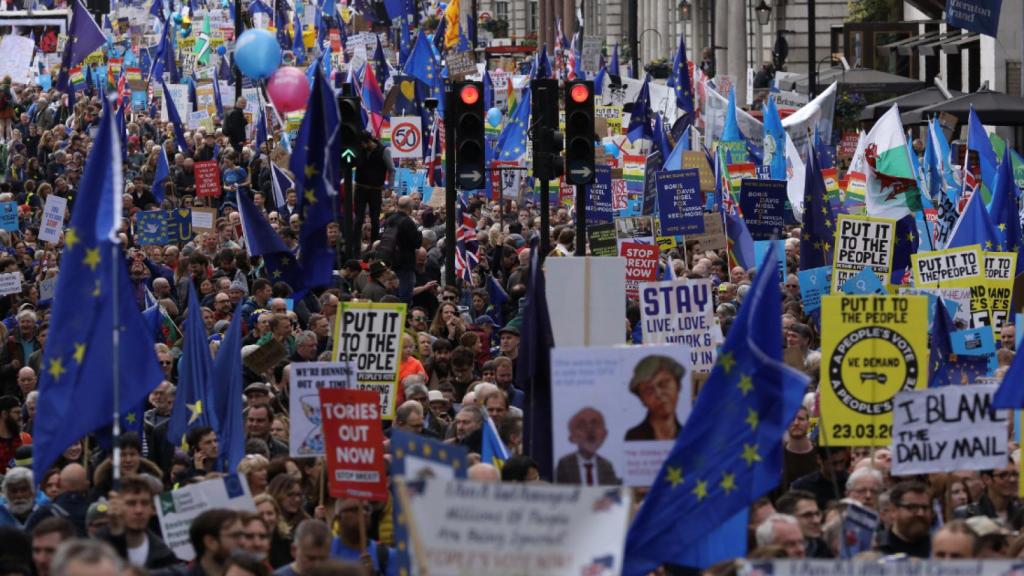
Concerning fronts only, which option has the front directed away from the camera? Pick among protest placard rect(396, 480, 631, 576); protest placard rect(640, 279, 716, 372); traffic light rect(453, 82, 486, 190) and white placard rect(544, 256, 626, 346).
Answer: the white placard

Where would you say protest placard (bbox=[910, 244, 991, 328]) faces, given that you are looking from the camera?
facing the viewer

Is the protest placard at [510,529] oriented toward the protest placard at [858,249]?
no

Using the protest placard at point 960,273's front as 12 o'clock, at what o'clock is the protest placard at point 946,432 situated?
the protest placard at point 946,432 is roughly at 12 o'clock from the protest placard at point 960,273.

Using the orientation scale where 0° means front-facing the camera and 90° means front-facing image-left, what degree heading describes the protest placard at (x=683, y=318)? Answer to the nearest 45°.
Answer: approximately 0°

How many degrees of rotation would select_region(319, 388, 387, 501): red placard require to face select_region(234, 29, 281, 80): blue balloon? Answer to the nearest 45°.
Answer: approximately 180°

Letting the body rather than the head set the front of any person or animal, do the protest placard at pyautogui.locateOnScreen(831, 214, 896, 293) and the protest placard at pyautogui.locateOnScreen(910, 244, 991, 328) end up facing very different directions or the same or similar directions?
same or similar directions

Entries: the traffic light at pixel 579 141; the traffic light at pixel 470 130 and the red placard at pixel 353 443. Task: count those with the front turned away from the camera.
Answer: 0

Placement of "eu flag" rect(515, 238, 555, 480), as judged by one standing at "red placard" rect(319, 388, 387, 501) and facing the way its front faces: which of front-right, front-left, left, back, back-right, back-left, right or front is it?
back-left

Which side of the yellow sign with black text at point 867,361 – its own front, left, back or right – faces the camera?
front

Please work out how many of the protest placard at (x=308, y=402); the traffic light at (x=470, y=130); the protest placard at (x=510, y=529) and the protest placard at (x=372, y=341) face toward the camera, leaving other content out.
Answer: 4

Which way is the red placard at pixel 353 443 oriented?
toward the camera

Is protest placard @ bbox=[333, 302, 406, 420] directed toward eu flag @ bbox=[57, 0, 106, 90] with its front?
no

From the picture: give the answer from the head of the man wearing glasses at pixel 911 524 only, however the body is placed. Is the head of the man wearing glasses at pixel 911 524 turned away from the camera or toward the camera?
toward the camera

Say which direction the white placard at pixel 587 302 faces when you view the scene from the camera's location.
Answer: facing away from the viewer

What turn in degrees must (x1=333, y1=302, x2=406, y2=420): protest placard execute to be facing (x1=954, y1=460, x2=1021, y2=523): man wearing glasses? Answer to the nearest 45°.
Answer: approximately 45° to its left

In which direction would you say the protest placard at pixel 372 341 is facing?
toward the camera
